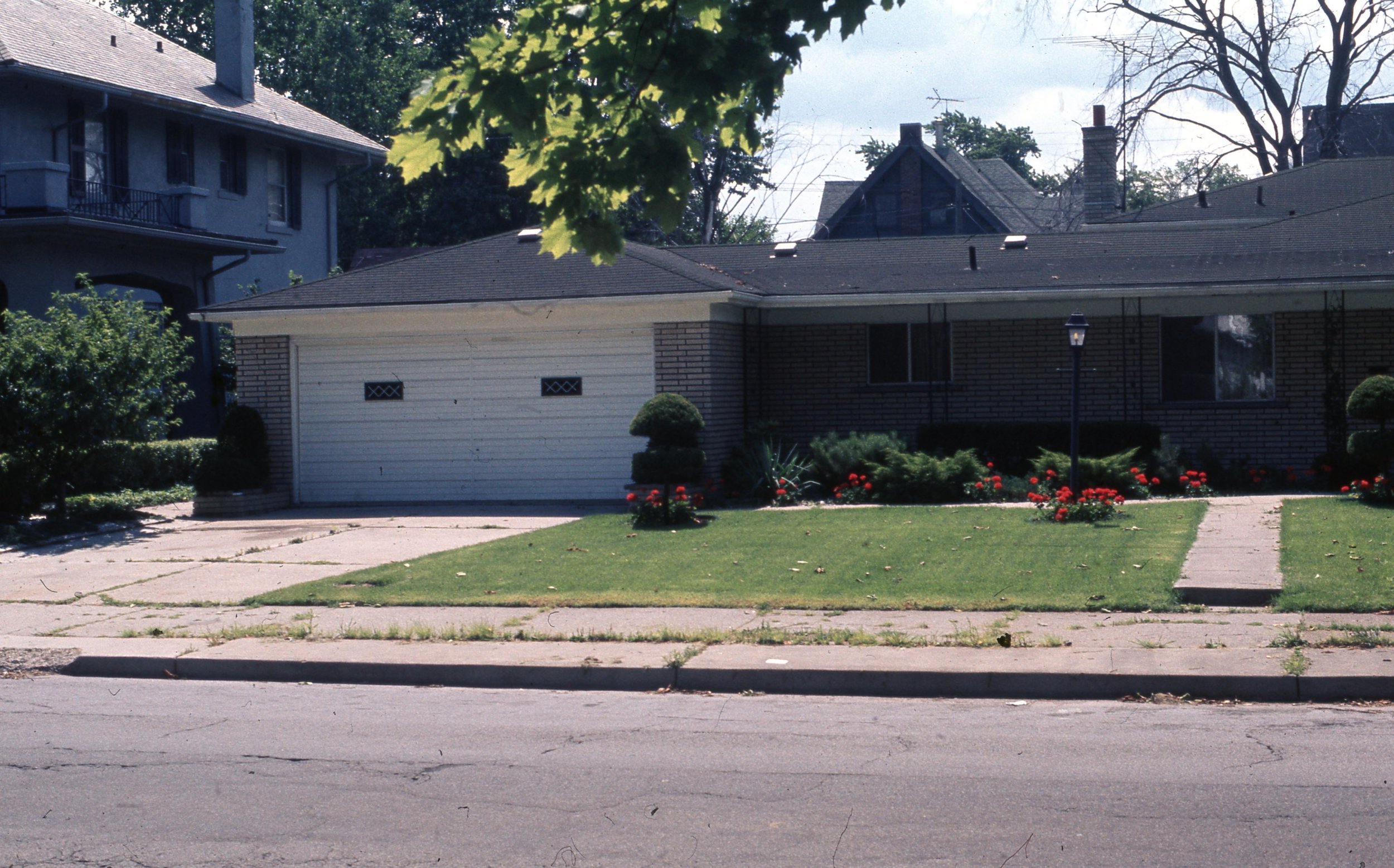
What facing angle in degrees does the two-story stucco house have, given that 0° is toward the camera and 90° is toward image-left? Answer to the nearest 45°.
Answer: approximately 315°

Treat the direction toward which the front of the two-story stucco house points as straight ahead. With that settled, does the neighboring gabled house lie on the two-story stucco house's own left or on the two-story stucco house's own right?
on the two-story stucco house's own left

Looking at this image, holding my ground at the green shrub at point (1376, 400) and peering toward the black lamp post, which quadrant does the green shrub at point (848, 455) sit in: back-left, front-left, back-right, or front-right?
front-right

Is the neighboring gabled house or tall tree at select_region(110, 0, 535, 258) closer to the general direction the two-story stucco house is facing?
the neighboring gabled house

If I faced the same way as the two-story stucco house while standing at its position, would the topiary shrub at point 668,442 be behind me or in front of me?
in front

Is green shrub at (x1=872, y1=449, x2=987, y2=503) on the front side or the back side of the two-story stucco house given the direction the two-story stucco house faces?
on the front side
